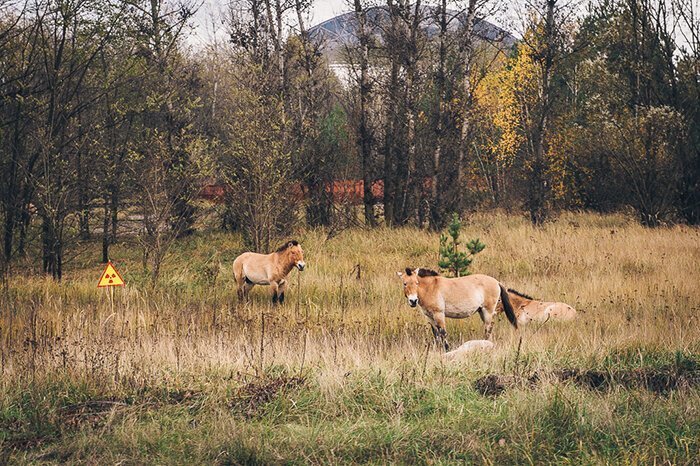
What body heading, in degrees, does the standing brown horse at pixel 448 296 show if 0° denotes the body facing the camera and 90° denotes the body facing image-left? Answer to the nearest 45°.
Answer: approximately 45°

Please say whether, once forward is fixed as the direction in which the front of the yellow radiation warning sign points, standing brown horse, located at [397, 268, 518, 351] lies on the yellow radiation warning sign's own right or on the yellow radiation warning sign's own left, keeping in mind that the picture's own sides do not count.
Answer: on the yellow radiation warning sign's own left

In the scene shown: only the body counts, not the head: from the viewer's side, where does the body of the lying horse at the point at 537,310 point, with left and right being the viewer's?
facing to the left of the viewer

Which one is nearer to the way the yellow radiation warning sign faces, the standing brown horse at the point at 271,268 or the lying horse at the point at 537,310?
the lying horse

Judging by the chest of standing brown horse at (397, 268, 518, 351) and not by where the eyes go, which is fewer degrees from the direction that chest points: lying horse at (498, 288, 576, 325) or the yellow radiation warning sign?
the yellow radiation warning sign

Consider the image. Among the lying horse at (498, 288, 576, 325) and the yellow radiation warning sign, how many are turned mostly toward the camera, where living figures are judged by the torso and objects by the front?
1

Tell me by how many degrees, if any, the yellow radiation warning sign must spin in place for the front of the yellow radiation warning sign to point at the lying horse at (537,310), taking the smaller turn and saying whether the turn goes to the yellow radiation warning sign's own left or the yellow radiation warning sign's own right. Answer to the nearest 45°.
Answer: approximately 90° to the yellow radiation warning sign's own left

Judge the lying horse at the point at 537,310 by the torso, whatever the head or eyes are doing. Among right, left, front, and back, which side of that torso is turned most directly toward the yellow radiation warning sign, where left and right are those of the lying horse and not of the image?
front

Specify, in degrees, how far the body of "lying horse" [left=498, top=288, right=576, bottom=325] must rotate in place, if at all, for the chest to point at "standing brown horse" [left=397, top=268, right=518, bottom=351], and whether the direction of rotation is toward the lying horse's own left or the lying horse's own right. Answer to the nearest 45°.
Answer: approximately 45° to the lying horse's own left

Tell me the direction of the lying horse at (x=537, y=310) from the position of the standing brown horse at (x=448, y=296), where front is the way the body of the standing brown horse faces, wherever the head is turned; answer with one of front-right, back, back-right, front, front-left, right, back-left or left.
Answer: back

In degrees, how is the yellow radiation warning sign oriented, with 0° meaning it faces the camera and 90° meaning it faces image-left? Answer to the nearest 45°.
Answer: approximately 0°
